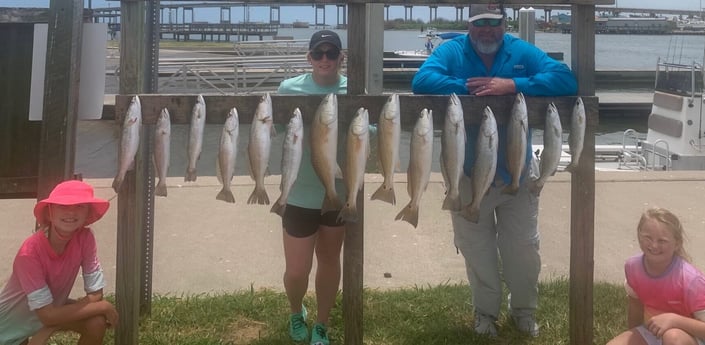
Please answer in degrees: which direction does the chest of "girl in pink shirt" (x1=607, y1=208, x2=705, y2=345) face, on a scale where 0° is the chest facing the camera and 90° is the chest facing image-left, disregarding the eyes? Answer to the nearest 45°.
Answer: approximately 45°

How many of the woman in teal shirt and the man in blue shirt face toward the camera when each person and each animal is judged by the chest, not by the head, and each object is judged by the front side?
2

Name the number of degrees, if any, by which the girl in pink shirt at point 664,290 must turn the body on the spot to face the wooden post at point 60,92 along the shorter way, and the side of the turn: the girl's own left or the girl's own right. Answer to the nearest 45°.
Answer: approximately 45° to the girl's own right

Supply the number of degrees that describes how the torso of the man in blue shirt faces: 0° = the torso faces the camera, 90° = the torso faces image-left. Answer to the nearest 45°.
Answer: approximately 0°

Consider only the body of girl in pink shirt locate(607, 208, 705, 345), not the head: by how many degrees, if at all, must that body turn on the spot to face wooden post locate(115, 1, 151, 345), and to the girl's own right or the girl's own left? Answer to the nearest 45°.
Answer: approximately 45° to the girl's own right

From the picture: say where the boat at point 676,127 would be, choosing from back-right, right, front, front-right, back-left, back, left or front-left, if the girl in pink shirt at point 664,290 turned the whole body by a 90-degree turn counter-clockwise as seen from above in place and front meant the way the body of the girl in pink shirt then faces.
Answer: back-left

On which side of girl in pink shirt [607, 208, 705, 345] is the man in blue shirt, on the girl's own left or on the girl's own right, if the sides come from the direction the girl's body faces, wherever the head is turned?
on the girl's own right
